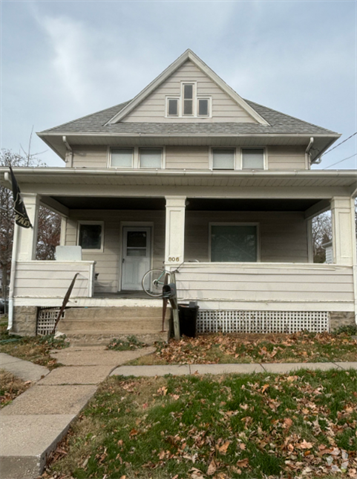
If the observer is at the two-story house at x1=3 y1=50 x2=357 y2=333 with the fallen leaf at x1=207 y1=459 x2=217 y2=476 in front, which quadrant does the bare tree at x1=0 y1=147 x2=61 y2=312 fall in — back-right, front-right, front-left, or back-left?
back-right

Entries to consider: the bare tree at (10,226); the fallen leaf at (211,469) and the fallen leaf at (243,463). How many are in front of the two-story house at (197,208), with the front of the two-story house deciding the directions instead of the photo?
2

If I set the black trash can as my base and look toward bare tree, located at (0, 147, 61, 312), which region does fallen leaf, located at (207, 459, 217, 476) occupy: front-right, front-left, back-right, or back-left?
back-left

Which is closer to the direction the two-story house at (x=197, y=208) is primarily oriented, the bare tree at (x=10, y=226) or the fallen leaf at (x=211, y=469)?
the fallen leaf

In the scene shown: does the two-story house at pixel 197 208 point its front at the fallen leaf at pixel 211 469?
yes

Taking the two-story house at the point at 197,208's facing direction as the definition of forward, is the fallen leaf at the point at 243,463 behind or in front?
in front

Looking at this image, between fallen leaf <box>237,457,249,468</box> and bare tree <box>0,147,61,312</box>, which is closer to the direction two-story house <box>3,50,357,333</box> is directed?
the fallen leaf

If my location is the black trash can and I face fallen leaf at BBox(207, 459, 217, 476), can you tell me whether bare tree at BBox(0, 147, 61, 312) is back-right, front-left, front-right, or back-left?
back-right

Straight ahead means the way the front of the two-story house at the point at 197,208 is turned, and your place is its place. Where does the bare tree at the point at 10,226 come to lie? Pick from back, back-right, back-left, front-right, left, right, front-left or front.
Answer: back-right

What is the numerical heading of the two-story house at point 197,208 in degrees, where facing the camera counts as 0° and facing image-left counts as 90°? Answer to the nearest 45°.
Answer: approximately 0°
